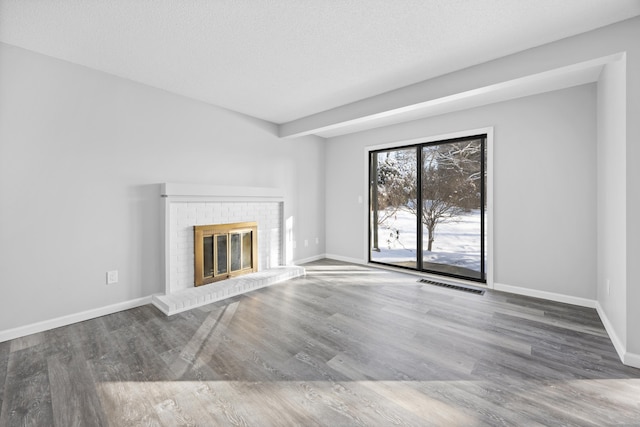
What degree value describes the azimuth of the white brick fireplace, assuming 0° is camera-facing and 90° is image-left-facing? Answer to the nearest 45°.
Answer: approximately 315°

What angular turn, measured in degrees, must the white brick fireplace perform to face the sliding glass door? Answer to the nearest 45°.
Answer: approximately 45° to its left

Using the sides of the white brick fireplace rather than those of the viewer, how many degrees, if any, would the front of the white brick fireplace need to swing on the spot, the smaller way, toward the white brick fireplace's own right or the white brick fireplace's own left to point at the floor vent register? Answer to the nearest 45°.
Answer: approximately 45° to the white brick fireplace's own left
